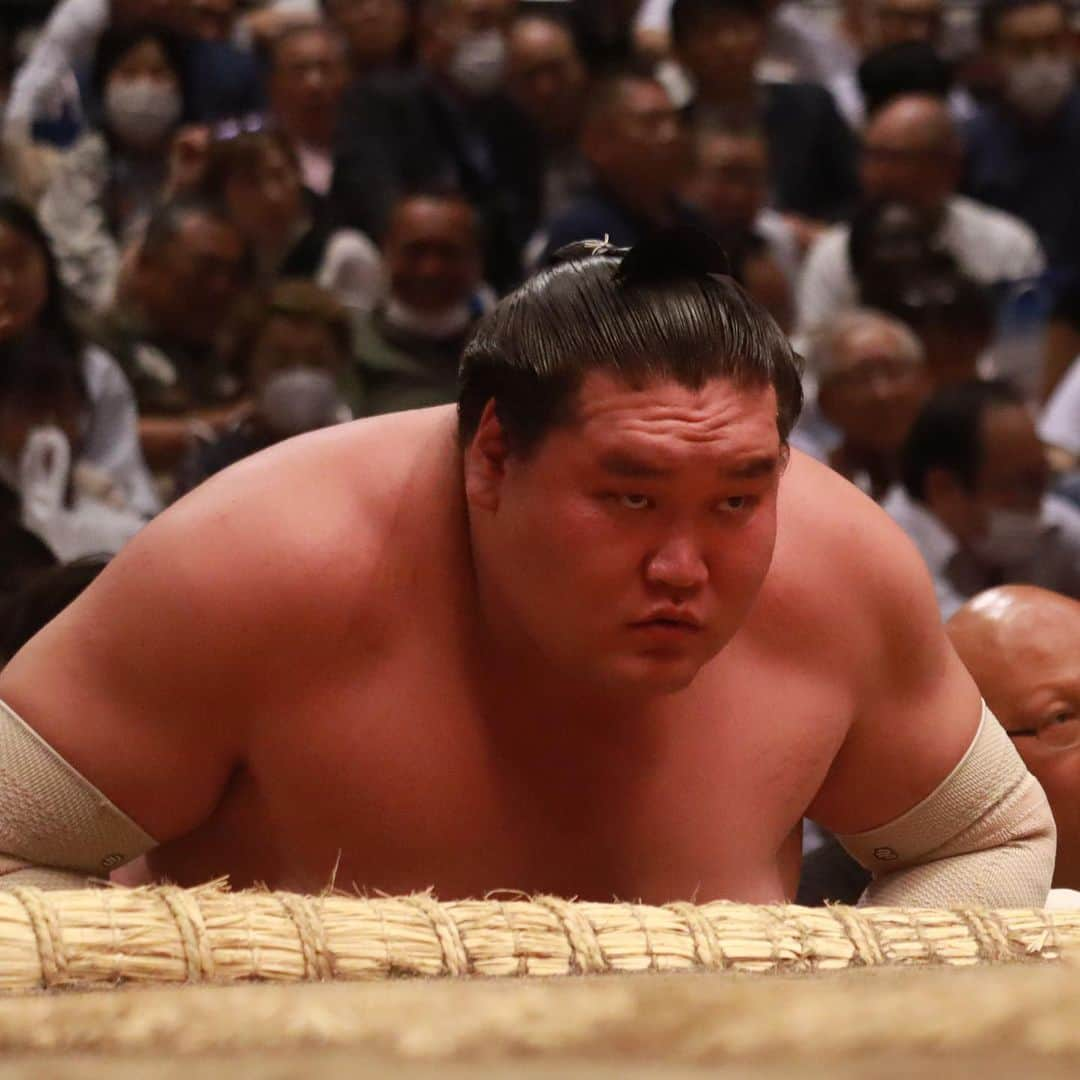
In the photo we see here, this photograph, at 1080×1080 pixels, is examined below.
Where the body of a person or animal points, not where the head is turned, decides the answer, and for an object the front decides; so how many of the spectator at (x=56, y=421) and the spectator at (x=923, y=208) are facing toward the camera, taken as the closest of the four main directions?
2

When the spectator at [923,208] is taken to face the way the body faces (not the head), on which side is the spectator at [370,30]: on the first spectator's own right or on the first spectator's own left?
on the first spectator's own right

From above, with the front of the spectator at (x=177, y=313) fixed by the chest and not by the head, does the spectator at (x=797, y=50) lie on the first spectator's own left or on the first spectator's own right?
on the first spectator's own left

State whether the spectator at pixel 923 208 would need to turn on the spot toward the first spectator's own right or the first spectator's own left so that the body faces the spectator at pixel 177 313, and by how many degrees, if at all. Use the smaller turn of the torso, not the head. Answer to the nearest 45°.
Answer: approximately 45° to the first spectator's own right

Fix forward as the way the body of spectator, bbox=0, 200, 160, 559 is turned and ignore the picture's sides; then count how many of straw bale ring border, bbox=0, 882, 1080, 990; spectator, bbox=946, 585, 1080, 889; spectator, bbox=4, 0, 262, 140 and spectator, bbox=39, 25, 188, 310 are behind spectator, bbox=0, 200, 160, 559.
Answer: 2

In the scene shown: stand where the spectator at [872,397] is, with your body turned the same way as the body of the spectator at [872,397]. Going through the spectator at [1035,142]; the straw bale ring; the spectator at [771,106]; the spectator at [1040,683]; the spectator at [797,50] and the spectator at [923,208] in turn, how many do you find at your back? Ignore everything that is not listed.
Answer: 4

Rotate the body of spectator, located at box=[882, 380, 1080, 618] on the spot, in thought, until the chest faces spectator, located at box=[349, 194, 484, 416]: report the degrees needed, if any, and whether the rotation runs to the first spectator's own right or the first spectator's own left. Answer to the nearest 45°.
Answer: approximately 180°

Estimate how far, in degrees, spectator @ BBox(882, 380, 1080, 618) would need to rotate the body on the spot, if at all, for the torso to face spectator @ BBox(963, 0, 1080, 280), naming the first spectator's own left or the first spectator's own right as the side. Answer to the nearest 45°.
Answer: approximately 135° to the first spectator's own left
